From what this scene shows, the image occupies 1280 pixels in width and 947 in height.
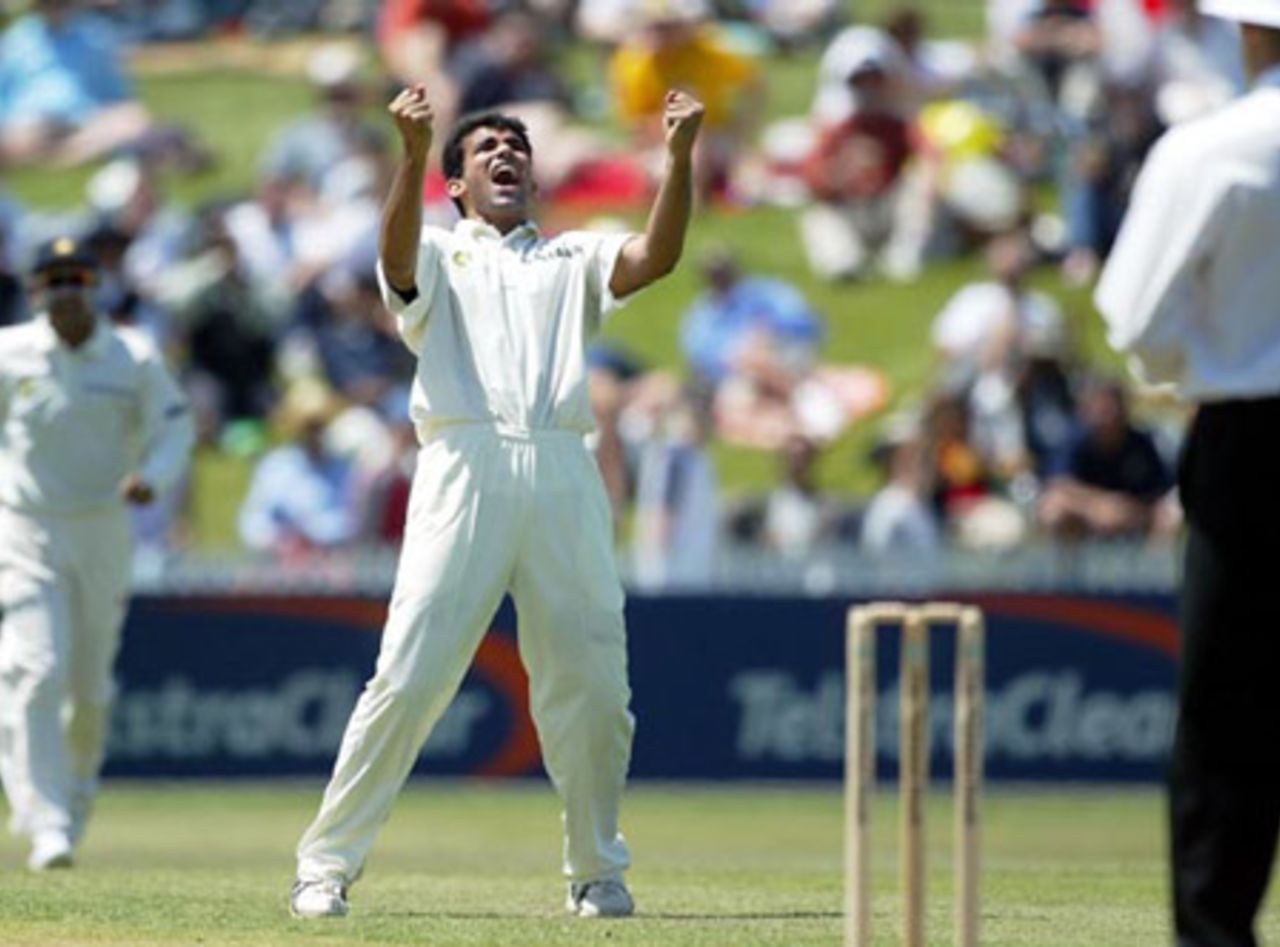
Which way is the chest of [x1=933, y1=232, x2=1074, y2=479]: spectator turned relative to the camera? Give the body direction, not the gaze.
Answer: toward the camera

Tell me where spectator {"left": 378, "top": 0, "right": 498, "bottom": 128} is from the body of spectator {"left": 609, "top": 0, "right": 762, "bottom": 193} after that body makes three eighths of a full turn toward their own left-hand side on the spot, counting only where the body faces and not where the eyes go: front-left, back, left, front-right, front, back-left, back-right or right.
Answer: back-left

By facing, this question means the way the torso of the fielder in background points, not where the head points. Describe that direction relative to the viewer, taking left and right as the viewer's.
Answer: facing the viewer

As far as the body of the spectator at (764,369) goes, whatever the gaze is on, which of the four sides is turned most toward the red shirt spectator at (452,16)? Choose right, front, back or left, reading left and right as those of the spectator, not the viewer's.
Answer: back

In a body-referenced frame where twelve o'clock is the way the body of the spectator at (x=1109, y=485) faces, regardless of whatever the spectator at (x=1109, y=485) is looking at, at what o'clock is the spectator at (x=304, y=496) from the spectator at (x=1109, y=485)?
the spectator at (x=304, y=496) is roughly at 3 o'clock from the spectator at (x=1109, y=485).

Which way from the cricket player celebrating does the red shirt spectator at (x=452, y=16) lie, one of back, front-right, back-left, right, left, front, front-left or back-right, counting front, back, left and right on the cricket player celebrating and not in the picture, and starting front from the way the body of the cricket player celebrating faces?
back

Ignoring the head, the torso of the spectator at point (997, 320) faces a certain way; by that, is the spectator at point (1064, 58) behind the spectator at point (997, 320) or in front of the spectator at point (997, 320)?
behind

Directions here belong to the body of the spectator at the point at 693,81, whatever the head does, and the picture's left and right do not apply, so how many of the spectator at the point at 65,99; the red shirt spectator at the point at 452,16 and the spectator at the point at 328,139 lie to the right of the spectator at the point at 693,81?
3

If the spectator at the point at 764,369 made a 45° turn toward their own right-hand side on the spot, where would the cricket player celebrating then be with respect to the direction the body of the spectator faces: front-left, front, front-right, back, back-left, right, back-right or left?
front

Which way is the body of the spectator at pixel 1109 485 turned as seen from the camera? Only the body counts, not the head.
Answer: toward the camera
